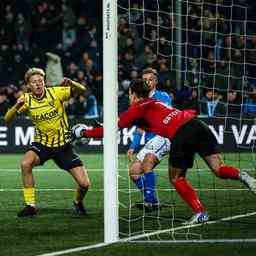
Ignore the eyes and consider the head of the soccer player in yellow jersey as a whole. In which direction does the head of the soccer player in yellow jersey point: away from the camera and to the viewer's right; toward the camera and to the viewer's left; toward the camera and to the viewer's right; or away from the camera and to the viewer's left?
toward the camera and to the viewer's right

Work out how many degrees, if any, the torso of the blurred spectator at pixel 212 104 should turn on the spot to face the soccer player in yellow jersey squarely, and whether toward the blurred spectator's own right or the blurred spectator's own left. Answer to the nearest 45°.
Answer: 0° — they already face them

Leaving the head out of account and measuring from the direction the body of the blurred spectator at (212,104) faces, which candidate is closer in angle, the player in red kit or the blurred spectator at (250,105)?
the player in red kit

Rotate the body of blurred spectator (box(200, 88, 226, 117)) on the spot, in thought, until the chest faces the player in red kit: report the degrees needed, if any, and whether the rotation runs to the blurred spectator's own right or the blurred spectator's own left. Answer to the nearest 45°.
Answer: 0° — they already face them

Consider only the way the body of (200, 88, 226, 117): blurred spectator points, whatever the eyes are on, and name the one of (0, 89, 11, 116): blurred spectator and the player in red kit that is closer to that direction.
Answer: the player in red kit

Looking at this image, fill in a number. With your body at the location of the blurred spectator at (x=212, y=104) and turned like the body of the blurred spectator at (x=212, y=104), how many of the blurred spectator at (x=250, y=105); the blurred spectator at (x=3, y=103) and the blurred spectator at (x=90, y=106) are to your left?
1

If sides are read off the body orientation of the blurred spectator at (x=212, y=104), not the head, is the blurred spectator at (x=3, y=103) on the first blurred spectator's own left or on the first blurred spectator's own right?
on the first blurred spectator's own right

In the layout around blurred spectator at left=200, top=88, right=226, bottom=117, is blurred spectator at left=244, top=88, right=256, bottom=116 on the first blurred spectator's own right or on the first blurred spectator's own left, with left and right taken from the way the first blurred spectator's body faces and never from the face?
on the first blurred spectator's own left

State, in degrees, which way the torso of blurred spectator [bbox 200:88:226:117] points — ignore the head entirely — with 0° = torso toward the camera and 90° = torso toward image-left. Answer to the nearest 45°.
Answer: approximately 0°
